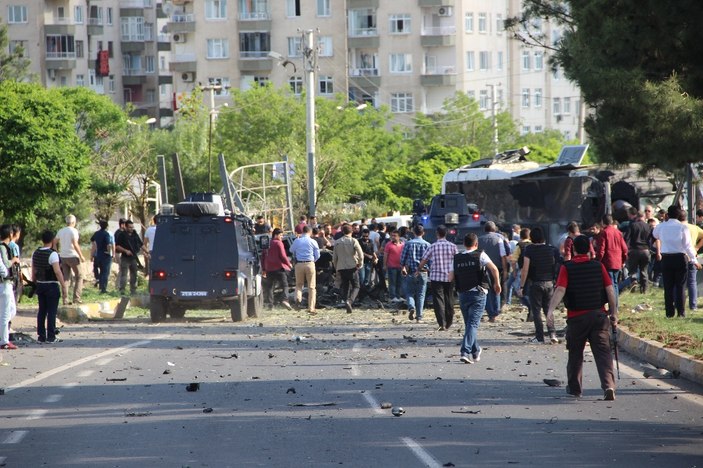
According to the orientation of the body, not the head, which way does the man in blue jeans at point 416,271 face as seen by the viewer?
away from the camera

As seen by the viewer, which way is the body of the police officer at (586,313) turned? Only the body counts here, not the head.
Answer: away from the camera

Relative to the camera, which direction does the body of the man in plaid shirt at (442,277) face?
away from the camera

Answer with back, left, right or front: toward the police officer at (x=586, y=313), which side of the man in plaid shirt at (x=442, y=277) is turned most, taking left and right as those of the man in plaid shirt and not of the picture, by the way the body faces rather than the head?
back

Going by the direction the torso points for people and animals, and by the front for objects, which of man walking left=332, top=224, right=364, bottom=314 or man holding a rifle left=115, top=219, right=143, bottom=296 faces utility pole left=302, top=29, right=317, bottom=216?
man walking left=332, top=224, right=364, bottom=314

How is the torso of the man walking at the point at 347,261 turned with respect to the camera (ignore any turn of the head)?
away from the camera

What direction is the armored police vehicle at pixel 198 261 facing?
away from the camera
